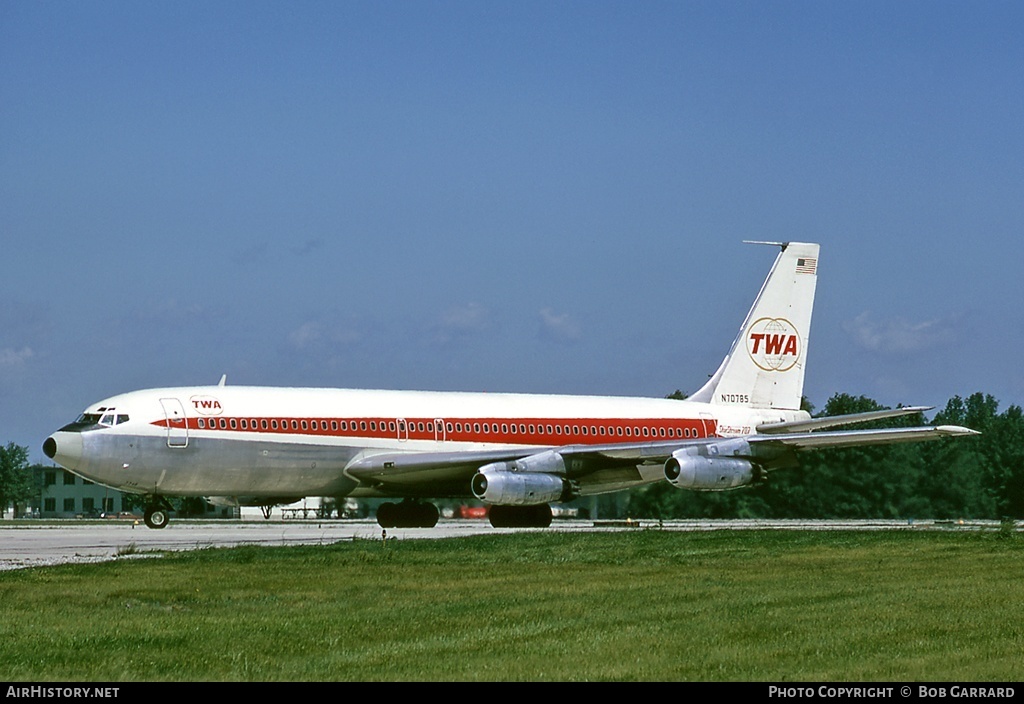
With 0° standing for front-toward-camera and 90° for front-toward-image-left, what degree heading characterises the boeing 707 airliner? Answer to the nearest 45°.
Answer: approximately 45°
